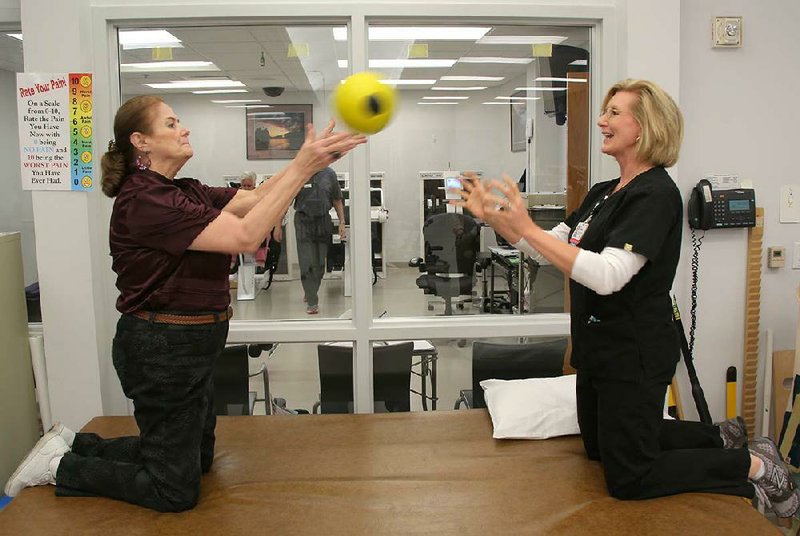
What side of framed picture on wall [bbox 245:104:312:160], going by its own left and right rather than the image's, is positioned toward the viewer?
front

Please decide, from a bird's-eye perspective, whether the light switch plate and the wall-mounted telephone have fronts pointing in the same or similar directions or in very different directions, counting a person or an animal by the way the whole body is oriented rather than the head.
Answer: same or similar directions

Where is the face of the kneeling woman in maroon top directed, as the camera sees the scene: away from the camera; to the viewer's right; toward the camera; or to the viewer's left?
to the viewer's right

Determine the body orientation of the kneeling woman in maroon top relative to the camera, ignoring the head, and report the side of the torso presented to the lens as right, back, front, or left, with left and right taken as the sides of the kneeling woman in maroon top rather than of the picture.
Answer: right

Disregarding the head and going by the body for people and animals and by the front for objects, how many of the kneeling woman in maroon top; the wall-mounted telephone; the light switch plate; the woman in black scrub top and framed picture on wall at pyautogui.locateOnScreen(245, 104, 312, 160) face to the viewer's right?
1

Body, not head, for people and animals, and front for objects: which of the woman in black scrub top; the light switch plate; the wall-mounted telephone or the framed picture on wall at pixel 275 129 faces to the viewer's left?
the woman in black scrub top

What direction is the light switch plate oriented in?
toward the camera

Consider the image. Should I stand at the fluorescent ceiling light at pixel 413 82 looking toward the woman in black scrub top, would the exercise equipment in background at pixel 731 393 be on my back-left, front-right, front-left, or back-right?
front-left

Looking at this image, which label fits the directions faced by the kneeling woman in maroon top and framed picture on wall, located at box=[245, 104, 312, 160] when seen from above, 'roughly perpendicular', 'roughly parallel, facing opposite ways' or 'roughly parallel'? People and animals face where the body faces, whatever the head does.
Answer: roughly perpendicular

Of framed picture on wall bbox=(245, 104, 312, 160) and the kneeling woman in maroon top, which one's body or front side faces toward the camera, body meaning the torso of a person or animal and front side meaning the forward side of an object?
the framed picture on wall

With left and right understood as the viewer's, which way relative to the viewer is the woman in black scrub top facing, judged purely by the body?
facing to the left of the viewer

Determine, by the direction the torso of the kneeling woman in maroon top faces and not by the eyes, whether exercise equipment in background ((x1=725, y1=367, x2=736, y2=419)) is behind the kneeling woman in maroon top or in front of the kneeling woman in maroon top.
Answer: in front

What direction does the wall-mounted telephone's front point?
toward the camera
